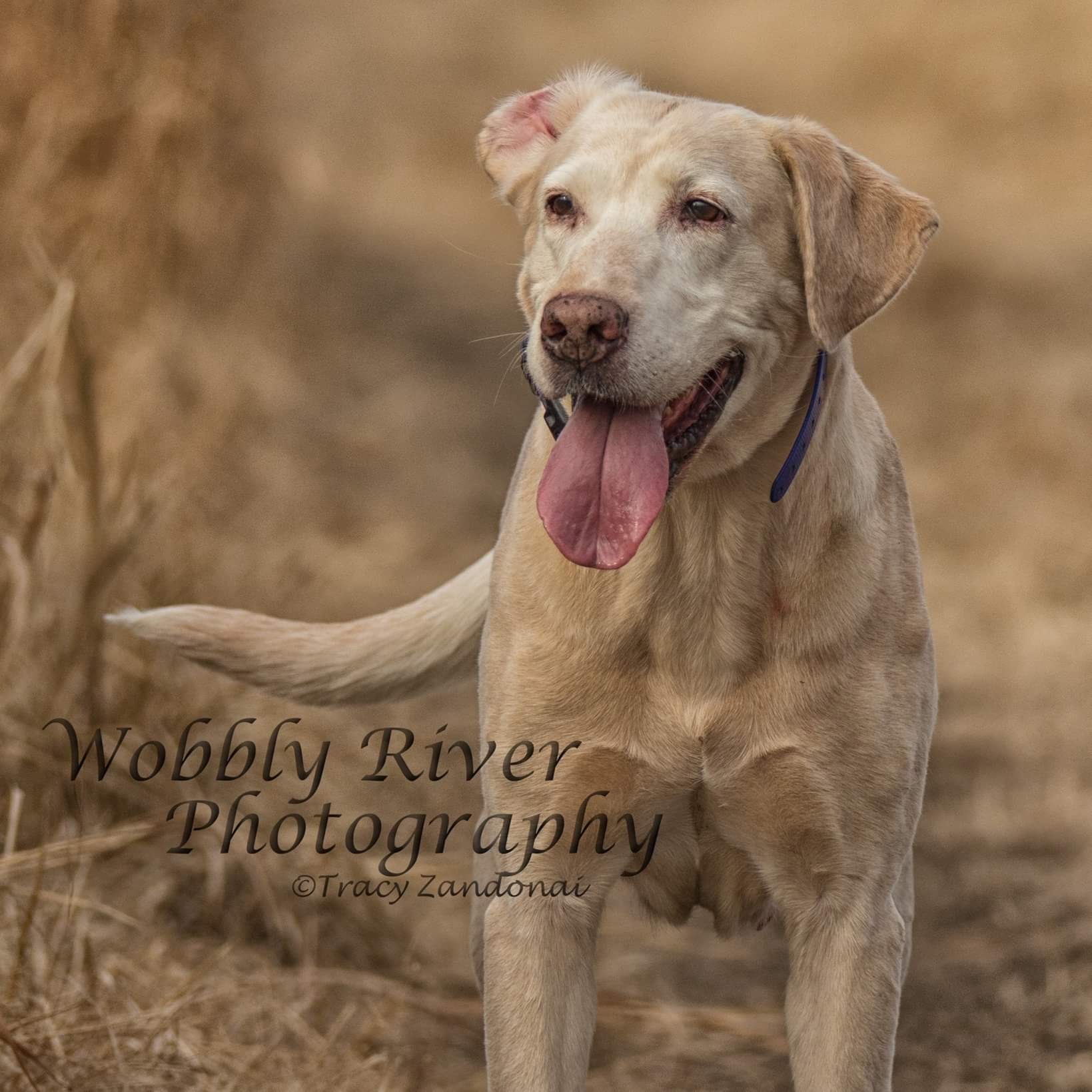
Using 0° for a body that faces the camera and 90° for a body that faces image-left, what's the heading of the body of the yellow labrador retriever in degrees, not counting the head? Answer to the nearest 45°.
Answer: approximately 0°
